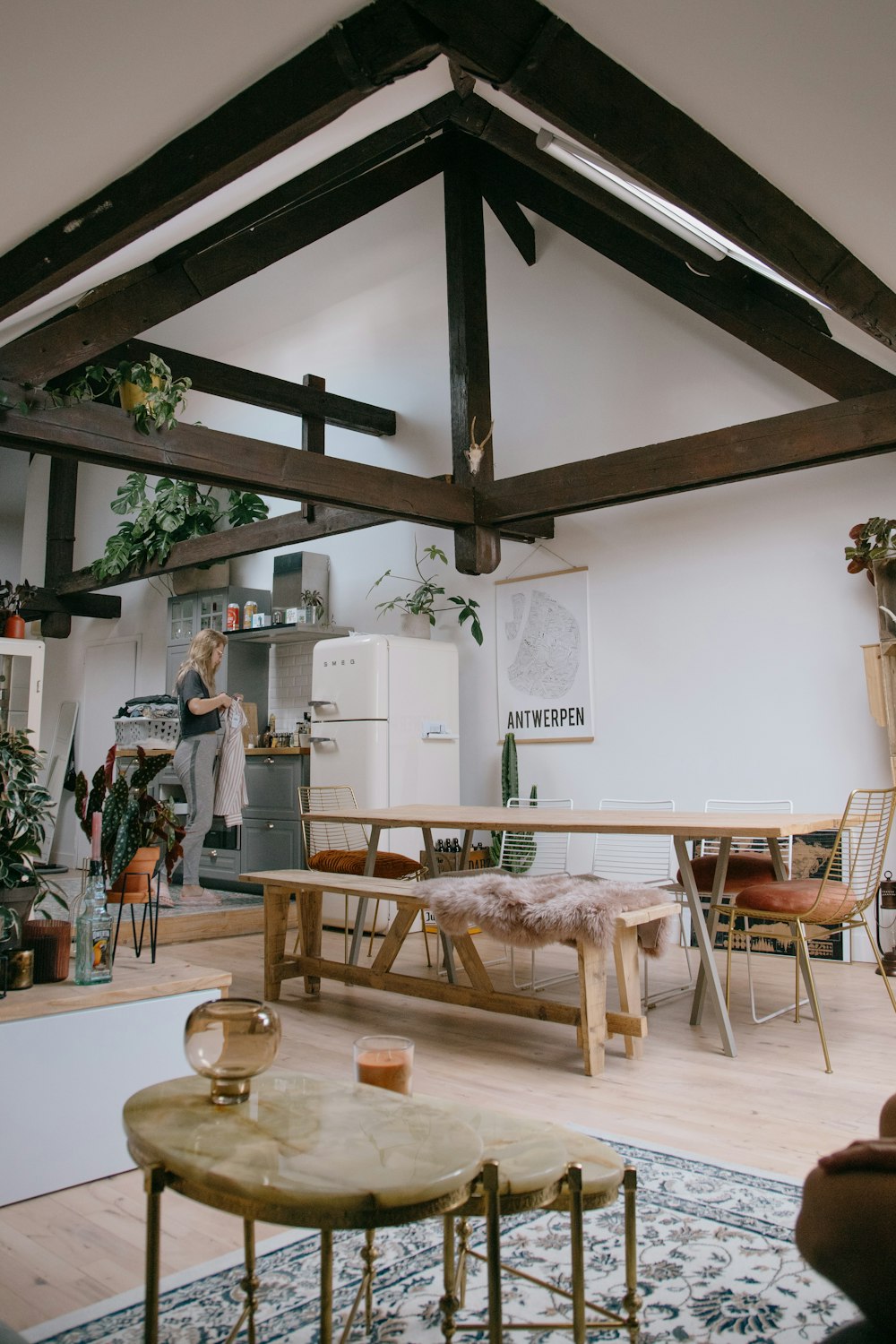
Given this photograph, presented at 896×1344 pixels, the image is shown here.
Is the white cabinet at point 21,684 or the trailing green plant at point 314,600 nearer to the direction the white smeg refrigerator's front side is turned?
the white cabinet

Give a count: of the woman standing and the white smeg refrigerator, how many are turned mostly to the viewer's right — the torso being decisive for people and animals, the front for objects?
1

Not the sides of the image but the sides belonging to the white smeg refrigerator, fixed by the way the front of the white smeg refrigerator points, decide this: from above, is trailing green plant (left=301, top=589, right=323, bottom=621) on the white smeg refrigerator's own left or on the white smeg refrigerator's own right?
on the white smeg refrigerator's own right

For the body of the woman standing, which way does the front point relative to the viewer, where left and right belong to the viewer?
facing to the right of the viewer

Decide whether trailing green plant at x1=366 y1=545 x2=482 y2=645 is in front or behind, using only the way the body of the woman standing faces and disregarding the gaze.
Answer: in front

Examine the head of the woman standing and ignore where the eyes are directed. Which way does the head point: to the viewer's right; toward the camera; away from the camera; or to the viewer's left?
to the viewer's right

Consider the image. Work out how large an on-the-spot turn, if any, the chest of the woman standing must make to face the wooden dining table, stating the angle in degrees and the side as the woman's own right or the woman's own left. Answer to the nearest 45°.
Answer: approximately 45° to the woman's own right

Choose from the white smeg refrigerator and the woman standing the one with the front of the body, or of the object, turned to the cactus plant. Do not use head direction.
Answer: the woman standing
